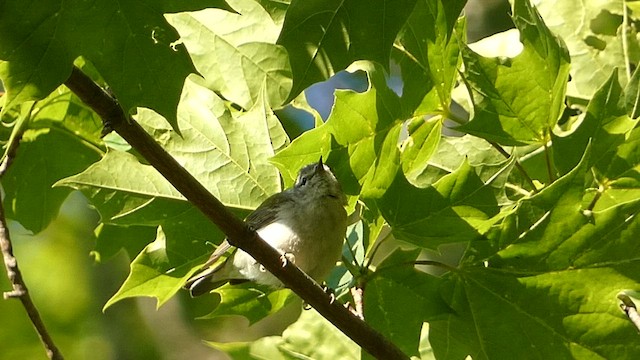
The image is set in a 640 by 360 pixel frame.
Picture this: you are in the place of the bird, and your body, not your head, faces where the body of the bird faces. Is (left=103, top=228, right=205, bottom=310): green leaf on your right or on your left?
on your right

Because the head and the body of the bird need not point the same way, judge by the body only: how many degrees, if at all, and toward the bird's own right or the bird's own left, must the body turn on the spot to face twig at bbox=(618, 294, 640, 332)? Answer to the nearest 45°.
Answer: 0° — it already faces it

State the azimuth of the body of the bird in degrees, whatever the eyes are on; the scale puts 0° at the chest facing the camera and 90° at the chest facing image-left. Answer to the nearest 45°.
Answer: approximately 315°

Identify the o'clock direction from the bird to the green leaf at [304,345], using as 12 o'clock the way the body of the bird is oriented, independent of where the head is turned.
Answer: The green leaf is roughly at 2 o'clock from the bird.

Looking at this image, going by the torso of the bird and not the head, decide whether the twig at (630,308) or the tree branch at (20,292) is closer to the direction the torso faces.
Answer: the twig
